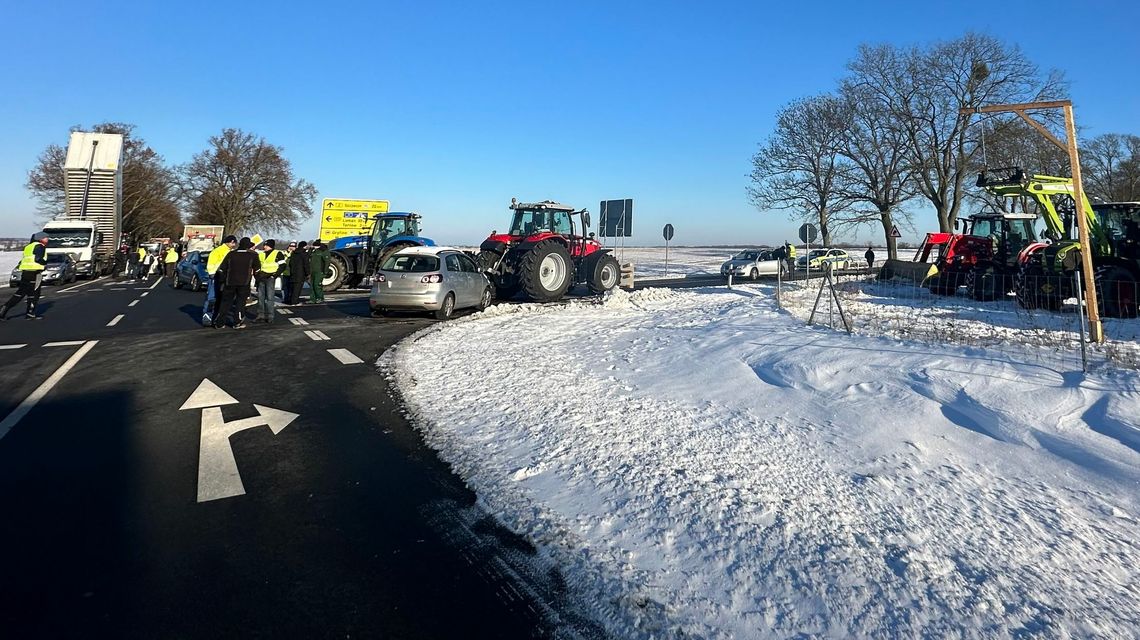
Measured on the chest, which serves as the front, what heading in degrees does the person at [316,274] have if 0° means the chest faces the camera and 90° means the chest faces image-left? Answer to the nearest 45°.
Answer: approximately 90°

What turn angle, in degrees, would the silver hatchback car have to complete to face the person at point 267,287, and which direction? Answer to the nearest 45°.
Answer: approximately 135° to its left

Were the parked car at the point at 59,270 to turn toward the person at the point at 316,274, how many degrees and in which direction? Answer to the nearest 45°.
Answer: approximately 45° to its left

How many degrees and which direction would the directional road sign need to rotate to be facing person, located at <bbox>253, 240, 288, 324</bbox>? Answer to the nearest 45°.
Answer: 0° — it already faces them

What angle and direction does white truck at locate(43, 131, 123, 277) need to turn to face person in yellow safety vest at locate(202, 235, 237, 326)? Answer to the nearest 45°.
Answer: approximately 45° to its left

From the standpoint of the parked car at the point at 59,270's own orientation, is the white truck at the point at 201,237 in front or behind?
behind

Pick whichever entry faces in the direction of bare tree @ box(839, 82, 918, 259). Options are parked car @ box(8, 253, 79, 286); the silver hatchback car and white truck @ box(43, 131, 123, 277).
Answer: the silver hatchback car
